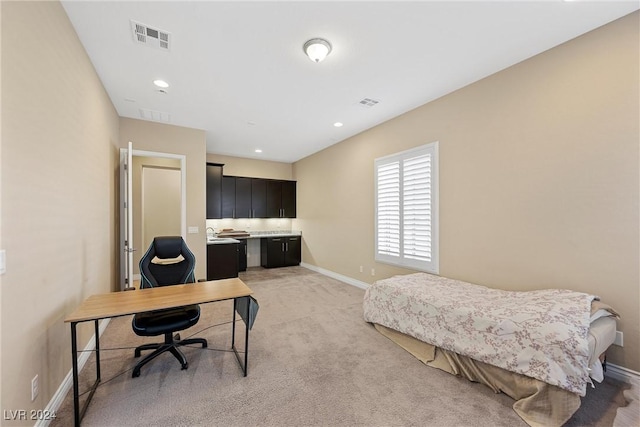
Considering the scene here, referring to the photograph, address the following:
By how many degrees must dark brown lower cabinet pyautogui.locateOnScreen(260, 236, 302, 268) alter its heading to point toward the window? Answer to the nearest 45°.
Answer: approximately 45° to its left

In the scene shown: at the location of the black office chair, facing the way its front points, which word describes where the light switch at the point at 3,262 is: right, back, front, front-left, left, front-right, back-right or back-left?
front-right

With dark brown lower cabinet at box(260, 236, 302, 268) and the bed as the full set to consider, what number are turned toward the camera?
1

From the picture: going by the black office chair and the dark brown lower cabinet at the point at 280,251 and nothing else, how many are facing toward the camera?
2

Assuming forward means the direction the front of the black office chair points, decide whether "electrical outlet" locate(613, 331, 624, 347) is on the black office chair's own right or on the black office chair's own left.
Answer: on the black office chair's own left

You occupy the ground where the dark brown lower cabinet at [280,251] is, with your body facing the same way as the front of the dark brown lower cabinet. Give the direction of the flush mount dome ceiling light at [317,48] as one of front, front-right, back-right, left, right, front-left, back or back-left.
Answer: front

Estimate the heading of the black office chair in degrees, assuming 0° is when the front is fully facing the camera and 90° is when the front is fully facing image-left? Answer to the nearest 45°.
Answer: approximately 0°

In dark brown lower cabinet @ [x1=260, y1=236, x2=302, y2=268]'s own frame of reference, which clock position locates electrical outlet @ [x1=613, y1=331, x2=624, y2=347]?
The electrical outlet is roughly at 11 o'clock from the dark brown lower cabinet.
